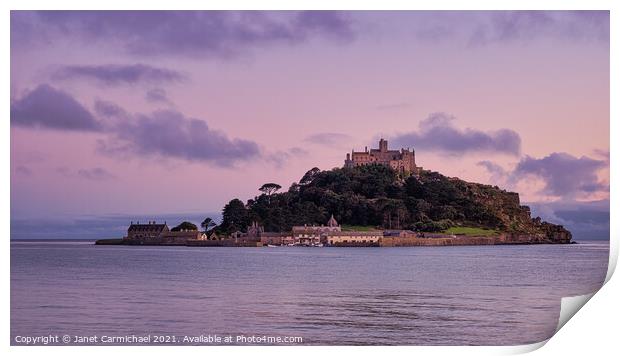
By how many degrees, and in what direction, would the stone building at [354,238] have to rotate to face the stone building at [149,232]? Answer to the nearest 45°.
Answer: approximately 90° to its right

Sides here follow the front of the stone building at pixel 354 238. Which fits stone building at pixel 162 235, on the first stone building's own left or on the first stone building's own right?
on the first stone building's own right

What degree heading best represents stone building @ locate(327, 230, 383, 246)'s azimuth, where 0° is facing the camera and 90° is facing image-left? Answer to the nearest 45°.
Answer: approximately 0°
